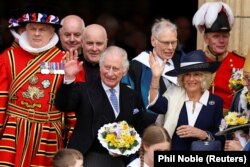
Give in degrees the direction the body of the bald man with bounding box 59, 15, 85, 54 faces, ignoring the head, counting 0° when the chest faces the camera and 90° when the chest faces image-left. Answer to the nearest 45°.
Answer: approximately 0°

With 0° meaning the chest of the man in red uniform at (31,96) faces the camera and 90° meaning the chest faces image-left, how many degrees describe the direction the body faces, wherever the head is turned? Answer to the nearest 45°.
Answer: approximately 0°

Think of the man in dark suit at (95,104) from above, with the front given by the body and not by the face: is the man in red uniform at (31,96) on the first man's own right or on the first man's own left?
on the first man's own right

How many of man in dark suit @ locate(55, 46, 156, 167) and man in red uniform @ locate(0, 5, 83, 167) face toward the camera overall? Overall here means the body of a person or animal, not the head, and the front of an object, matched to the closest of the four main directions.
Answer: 2

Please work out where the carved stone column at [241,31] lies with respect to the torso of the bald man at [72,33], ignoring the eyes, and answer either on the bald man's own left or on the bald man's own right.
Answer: on the bald man's own left
